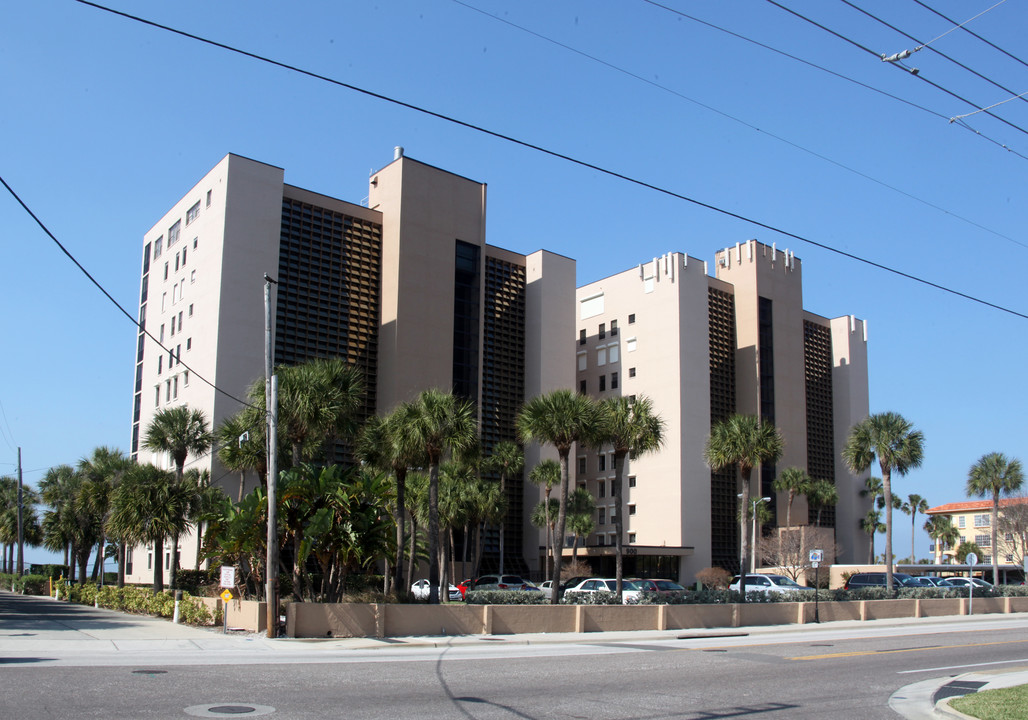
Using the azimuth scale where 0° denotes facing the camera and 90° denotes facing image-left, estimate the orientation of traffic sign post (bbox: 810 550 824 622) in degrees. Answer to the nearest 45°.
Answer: approximately 0°

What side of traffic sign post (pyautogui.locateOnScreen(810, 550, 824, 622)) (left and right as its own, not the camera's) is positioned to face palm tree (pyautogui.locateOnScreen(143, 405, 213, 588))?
right

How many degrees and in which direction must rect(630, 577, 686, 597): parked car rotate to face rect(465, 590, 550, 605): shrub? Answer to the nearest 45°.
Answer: approximately 90° to its right

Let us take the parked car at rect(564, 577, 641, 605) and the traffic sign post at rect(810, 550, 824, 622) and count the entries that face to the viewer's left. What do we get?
0

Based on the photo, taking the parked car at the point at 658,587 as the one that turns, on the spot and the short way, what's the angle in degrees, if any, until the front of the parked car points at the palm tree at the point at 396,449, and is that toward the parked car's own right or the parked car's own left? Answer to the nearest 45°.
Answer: approximately 90° to the parked car's own right
